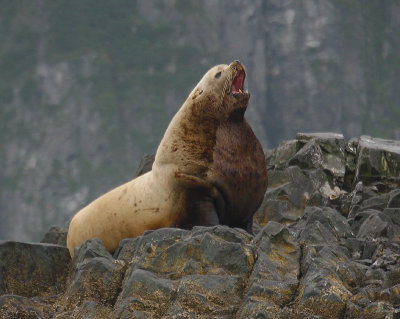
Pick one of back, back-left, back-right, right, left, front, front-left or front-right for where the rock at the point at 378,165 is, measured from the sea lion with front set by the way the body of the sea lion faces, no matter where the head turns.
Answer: front-left

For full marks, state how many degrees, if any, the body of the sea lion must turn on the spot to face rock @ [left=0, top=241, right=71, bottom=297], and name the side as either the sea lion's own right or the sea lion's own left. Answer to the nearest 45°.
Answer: approximately 135° to the sea lion's own right

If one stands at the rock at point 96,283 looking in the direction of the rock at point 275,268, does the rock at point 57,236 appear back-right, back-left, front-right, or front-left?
back-left

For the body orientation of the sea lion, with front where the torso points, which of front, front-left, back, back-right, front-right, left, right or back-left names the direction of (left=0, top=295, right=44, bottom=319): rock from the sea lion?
back-right

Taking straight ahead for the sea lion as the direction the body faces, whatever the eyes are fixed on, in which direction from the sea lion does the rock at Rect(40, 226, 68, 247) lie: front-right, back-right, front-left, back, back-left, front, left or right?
back-left

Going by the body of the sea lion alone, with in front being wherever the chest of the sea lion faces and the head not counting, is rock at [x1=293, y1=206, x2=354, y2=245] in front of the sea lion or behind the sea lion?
in front

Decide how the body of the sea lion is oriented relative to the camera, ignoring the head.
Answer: to the viewer's right
